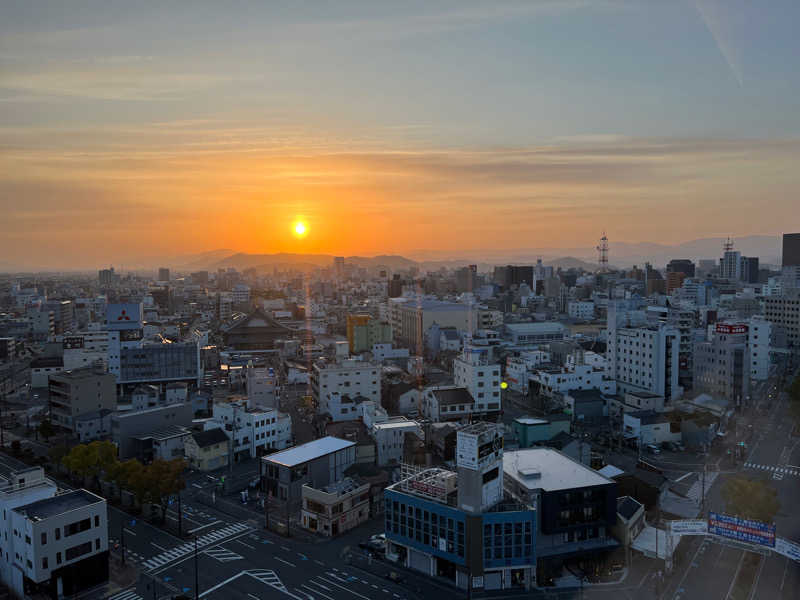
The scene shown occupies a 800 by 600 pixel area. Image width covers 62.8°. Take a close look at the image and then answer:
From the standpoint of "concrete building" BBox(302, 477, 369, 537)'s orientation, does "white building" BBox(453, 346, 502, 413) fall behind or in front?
behind

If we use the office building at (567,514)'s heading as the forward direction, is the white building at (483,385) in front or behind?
behind

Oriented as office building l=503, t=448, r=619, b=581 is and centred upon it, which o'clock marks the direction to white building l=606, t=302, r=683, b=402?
The white building is roughly at 8 o'clock from the office building.

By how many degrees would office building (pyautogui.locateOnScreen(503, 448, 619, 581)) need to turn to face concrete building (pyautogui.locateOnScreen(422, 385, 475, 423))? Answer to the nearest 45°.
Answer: approximately 180°

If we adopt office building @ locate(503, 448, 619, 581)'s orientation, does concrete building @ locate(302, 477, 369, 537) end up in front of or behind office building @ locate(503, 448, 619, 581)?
behind

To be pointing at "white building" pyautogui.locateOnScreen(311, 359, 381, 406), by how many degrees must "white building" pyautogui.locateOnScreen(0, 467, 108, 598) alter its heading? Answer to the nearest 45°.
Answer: approximately 90° to its left

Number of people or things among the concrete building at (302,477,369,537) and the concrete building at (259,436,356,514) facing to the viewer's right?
0

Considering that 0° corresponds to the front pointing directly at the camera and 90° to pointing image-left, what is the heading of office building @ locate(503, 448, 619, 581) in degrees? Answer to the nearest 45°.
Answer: approximately 315°

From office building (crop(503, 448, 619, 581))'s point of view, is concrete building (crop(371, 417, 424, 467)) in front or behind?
behind

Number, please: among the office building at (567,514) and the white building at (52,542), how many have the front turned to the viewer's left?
0

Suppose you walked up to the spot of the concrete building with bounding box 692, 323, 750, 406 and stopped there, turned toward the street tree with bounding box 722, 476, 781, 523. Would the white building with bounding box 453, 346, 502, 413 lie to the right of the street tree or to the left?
right
